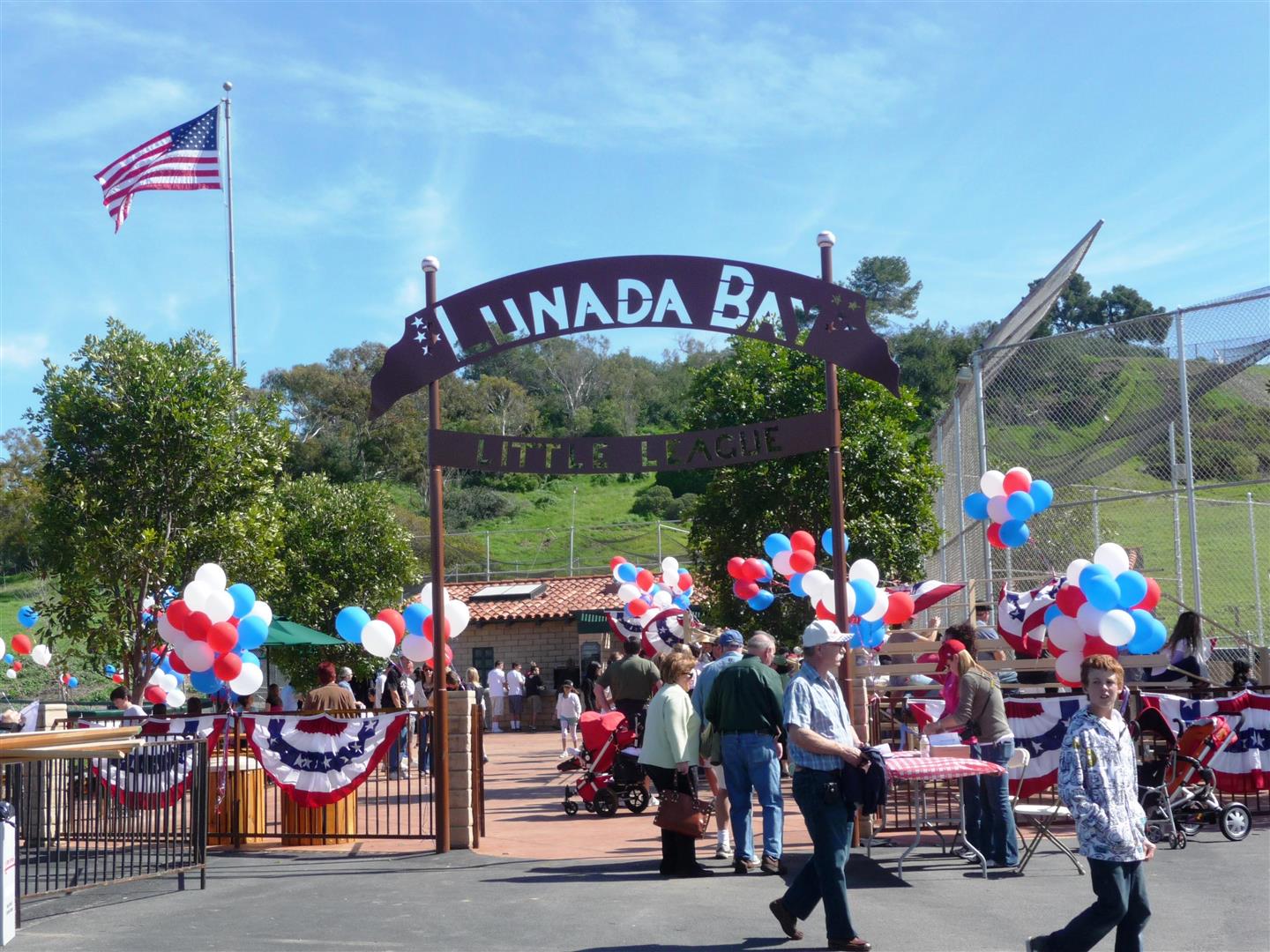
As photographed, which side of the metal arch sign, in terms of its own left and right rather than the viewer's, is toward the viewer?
front

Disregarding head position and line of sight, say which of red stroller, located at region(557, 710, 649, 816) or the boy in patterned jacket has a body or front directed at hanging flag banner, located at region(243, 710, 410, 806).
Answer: the red stroller

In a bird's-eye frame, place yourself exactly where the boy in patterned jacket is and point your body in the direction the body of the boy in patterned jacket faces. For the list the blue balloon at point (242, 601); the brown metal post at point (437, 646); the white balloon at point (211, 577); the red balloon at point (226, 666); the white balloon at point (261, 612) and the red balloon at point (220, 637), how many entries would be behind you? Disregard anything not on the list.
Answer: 6

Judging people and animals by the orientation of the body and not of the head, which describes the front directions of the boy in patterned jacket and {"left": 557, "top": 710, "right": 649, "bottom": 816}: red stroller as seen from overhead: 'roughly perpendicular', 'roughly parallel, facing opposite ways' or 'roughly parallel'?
roughly perpendicular

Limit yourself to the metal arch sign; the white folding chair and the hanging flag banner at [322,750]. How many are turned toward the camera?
2

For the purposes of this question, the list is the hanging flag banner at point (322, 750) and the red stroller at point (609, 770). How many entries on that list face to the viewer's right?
0

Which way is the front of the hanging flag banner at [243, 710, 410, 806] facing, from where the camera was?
facing the viewer

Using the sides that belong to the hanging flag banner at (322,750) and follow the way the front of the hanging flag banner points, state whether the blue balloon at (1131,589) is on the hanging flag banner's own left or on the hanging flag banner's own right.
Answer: on the hanging flag banner's own left
